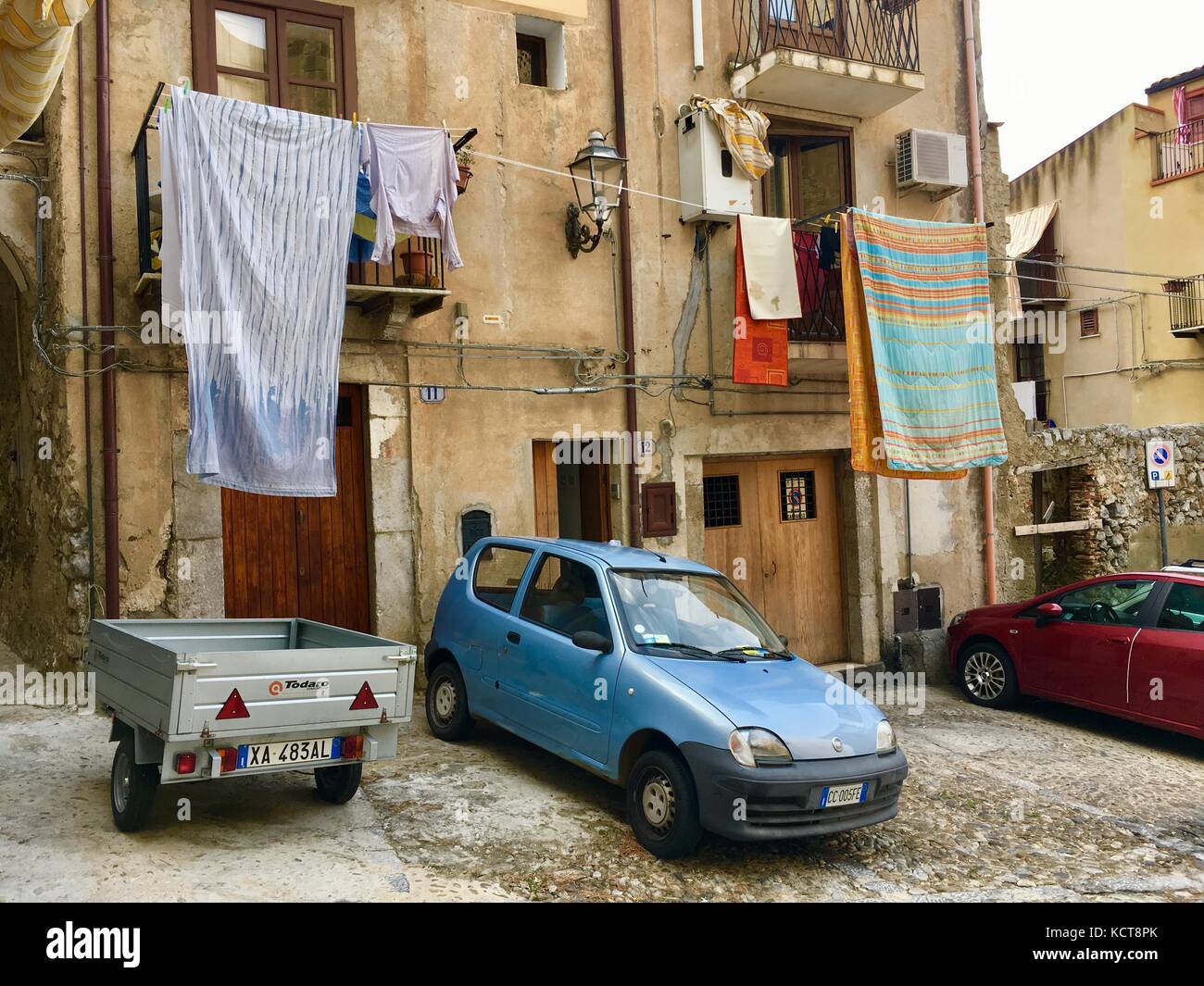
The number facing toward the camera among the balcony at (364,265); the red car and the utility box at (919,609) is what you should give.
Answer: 2

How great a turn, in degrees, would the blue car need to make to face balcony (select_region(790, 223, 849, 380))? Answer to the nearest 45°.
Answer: approximately 135° to its left

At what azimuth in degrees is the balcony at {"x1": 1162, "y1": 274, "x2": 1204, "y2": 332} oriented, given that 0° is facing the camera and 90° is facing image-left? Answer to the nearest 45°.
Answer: approximately 45°

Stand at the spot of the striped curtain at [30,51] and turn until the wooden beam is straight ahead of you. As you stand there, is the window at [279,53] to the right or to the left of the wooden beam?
left

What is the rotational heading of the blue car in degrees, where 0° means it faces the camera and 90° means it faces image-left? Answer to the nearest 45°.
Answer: approximately 315°
